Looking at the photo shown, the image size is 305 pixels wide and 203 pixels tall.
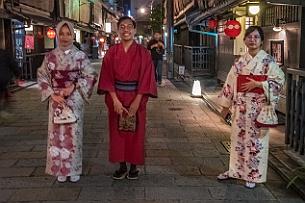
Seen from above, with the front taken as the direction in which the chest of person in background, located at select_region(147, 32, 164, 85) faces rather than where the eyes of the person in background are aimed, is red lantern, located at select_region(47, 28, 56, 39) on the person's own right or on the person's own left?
on the person's own right

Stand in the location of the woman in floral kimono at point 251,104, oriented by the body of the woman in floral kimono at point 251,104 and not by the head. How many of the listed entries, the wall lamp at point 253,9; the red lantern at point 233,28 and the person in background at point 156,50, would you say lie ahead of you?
0

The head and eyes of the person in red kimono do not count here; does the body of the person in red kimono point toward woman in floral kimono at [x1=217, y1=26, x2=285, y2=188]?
no

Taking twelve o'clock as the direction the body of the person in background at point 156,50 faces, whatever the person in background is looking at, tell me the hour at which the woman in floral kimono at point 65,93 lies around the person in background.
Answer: The woman in floral kimono is roughly at 12 o'clock from the person in background.

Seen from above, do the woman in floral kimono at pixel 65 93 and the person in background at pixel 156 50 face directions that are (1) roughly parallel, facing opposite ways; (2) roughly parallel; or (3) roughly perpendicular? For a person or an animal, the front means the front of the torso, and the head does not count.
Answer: roughly parallel

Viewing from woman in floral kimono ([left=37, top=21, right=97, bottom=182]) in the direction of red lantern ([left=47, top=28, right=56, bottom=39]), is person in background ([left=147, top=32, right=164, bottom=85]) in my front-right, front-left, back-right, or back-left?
front-right

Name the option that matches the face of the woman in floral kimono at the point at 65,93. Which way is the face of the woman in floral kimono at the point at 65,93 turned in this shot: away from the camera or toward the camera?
toward the camera

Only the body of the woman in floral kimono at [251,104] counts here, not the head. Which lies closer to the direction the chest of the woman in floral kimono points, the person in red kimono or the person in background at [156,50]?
the person in red kimono

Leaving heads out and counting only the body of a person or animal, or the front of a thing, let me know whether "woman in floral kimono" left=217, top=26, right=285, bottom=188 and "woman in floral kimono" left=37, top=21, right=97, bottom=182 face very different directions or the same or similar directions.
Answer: same or similar directions

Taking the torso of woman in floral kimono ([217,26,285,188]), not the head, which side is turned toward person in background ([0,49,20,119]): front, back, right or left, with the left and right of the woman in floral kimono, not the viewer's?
right

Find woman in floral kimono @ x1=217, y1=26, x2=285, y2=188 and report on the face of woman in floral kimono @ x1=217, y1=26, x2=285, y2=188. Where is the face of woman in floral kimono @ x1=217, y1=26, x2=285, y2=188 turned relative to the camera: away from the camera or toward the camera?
toward the camera

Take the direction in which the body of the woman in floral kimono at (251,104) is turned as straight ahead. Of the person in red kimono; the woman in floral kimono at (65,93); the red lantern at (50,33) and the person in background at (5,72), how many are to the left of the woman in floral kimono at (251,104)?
0

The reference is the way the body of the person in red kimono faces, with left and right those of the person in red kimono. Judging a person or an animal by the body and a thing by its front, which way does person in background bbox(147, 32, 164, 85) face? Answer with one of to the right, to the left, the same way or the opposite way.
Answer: the same way

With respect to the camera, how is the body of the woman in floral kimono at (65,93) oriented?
toward the camera

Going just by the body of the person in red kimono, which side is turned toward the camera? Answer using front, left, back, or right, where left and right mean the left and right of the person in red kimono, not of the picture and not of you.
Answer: front

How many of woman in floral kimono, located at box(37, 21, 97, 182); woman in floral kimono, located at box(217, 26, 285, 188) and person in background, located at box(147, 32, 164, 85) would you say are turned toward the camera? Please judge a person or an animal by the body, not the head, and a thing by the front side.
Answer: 3

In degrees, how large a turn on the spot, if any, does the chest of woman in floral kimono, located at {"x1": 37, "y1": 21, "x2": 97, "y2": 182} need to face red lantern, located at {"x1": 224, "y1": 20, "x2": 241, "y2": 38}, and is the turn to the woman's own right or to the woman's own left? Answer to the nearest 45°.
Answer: approximately 135° to the woman's own left

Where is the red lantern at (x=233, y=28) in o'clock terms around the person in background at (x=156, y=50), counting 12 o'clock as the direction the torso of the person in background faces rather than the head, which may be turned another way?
The red lantern is roughly at 11 o'clock from the person in background.

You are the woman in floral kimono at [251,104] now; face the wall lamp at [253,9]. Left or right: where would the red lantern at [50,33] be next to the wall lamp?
left
